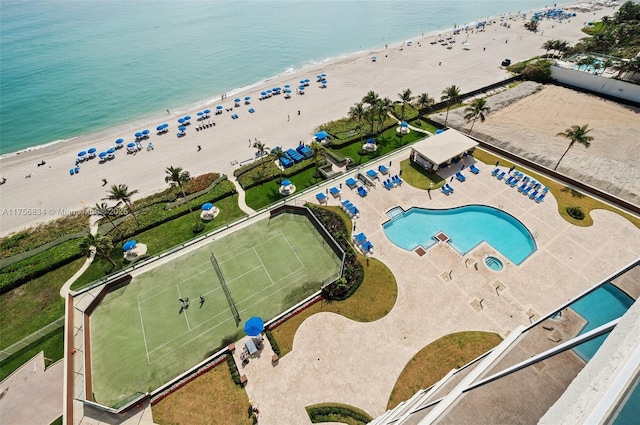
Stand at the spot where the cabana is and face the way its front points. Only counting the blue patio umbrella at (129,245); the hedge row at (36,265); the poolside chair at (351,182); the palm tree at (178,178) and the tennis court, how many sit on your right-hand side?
5

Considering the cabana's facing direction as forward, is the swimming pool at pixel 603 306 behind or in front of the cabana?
in front

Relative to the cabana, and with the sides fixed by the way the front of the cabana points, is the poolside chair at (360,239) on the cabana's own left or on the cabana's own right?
on the cabana's own right

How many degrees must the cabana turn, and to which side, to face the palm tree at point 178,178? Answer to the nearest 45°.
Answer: approximately 90° to its right

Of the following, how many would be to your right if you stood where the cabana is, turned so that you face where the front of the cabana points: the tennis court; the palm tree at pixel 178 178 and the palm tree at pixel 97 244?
3

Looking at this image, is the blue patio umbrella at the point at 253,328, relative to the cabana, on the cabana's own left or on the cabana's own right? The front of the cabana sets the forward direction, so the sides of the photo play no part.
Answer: on the cabana's own right

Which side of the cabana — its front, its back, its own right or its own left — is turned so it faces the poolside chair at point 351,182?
right

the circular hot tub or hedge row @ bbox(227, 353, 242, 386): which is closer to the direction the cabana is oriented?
the circular hot tub

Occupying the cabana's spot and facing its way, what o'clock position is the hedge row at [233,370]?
The hedge row is roughly at 2 o'clock from the cabana.

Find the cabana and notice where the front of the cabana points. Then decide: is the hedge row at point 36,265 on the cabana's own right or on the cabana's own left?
on the cabana's own right

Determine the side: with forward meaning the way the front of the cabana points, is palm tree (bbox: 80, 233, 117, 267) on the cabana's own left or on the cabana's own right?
on the cabana's own right

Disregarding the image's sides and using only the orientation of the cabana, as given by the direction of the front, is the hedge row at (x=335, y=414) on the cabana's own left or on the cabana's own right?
on the cabana's own right

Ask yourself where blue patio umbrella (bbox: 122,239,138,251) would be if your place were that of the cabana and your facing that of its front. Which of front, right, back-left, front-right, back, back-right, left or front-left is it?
right

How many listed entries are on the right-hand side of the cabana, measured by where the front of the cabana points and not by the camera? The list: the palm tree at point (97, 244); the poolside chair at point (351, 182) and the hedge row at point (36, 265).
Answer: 3

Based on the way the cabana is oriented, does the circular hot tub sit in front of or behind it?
in front

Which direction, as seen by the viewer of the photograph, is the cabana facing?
facing the viewer and to the right of the viewer

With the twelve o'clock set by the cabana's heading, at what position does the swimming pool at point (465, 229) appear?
The swimming pool is roughly at 1 o'clock from the cabana.
